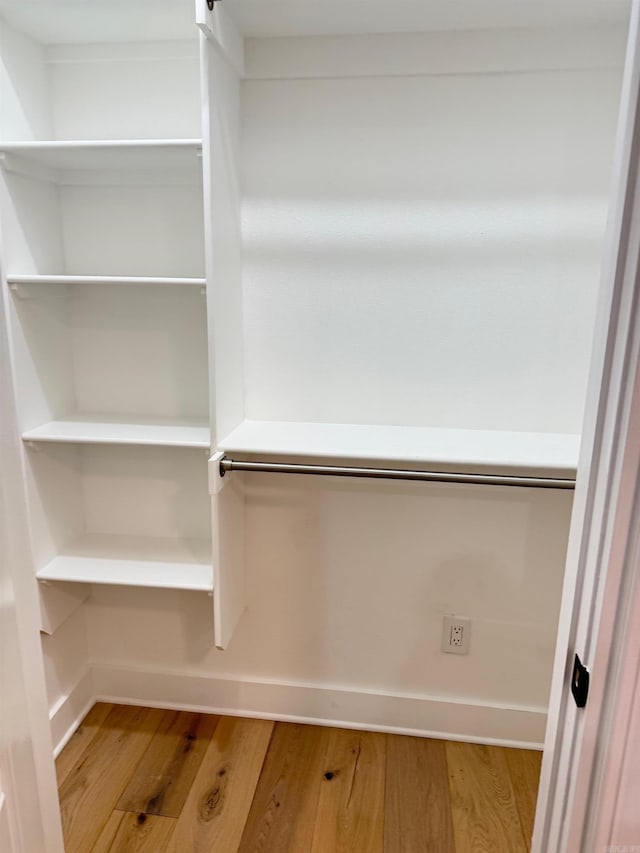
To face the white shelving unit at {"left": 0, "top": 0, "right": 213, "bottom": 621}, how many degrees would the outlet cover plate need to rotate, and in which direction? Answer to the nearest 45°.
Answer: approximately 90° to its right

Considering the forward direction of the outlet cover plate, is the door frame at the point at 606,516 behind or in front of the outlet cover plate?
in front

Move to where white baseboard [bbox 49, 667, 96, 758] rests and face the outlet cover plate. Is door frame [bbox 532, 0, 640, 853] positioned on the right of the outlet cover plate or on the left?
right

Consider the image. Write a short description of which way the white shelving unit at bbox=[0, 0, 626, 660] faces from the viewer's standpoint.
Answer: facing the viewer

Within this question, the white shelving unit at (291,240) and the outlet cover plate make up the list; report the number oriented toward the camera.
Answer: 2

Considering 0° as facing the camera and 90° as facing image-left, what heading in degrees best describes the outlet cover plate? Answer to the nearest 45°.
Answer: approximately 0°

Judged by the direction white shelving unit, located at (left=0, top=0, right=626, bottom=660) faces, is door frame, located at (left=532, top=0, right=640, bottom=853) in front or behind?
in front

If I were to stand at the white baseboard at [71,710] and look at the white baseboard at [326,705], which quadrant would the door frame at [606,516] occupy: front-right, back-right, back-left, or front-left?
front-right

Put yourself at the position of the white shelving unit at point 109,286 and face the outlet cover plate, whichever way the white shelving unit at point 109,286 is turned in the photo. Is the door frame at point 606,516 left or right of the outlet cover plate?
right

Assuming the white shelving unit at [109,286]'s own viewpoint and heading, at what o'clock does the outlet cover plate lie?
The outlet cover plate is roughly at 10 o'clock from the white shelving unit.
